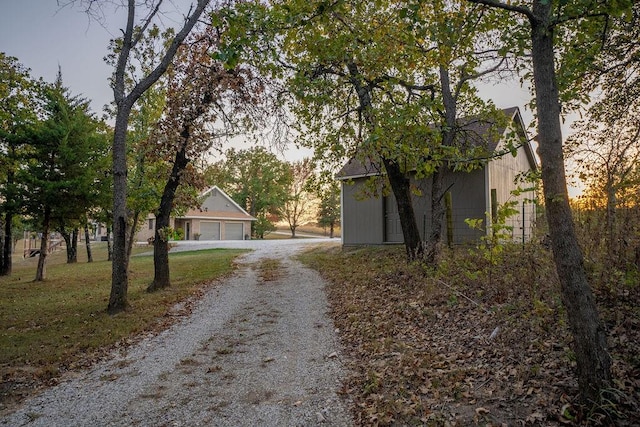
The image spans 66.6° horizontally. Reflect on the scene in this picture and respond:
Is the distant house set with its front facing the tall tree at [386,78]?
yes

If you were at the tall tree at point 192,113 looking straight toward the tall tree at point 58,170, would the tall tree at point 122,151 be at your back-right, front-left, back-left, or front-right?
back-left

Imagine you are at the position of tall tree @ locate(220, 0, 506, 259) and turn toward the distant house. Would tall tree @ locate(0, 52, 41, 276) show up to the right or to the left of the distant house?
left

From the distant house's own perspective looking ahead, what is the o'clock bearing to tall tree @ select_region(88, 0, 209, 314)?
The tall tree is roughly at 12 o'clock from the distant house.

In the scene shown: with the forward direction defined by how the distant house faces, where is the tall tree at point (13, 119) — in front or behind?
in front

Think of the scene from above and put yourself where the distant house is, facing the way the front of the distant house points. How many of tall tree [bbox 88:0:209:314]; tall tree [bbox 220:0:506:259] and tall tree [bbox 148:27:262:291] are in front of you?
3

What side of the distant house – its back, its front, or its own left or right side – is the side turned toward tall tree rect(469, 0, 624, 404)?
front

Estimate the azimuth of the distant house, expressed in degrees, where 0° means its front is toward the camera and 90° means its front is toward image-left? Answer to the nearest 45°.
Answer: approximately 0°

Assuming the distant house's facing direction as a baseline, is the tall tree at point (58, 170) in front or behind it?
in front

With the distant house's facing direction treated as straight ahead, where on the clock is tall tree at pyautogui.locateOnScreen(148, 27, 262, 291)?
The tall tree is roughly at 12 o'clock from the distant house.
